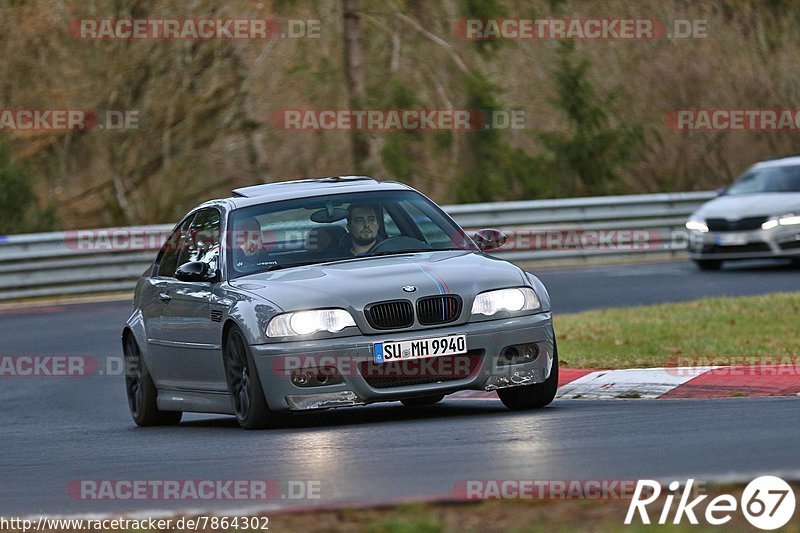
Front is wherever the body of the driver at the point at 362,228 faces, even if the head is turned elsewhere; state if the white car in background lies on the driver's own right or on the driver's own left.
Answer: on the driver's own left

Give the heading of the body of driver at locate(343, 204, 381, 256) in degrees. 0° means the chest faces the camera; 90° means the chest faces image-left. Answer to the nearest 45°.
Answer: approximately 315°

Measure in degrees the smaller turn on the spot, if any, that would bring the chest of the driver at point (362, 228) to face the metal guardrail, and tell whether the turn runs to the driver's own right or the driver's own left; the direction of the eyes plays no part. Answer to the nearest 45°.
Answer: approximately 135° to the driver's own left

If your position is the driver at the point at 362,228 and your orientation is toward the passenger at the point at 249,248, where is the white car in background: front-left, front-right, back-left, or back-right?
back-right

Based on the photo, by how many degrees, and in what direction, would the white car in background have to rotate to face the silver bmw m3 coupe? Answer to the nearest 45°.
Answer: approximately 45° to its left

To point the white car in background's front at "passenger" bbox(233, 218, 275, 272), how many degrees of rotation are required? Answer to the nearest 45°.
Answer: approximately 45° to its left
